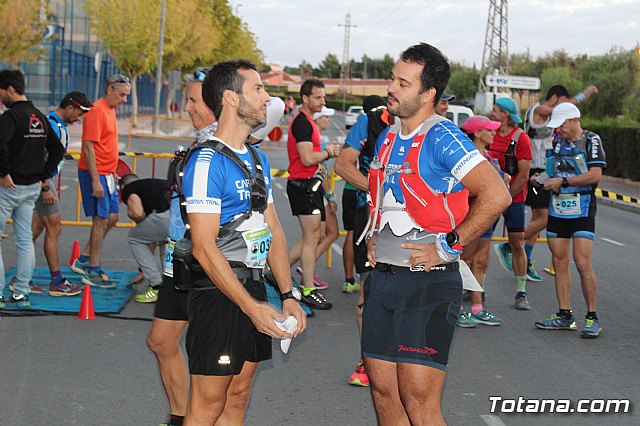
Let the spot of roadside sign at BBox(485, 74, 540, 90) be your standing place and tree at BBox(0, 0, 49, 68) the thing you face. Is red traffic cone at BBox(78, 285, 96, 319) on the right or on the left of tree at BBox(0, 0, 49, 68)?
left

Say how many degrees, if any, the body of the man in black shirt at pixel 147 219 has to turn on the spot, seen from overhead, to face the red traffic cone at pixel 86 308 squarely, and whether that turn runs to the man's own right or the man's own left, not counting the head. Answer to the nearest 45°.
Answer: approximately 45° to the man's own left

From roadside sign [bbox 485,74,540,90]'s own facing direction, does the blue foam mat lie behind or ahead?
ahead

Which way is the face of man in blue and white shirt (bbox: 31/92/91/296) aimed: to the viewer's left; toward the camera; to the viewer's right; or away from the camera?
to the viewer's right

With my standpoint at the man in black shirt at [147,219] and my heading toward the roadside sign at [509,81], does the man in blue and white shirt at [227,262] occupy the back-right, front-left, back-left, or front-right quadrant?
back-right

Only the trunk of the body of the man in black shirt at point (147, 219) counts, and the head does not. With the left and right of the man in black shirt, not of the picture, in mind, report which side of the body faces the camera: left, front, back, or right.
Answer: left

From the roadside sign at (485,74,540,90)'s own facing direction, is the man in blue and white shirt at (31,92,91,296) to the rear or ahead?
ahead

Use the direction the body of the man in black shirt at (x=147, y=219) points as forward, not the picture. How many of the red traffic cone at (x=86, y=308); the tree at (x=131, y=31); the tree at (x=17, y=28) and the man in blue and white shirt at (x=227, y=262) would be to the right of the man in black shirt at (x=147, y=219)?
2

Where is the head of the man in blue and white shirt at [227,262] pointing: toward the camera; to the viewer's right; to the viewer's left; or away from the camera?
to the viewer's right
